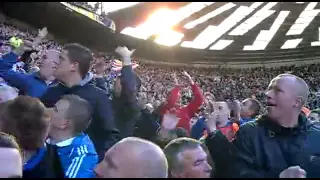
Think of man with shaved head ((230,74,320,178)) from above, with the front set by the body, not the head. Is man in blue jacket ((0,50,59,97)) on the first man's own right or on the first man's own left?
on the first man's own right

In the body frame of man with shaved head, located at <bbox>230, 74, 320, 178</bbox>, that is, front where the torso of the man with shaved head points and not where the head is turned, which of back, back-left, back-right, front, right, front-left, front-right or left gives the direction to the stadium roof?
back-right

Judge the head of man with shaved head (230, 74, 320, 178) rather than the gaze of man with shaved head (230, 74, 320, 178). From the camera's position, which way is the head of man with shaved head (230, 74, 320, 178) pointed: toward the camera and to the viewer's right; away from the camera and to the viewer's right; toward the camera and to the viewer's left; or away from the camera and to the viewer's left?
toward the camera and to the viewer's left

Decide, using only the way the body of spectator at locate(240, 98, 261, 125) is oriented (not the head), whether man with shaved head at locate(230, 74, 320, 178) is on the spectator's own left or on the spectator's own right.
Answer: on the spectator's own left
